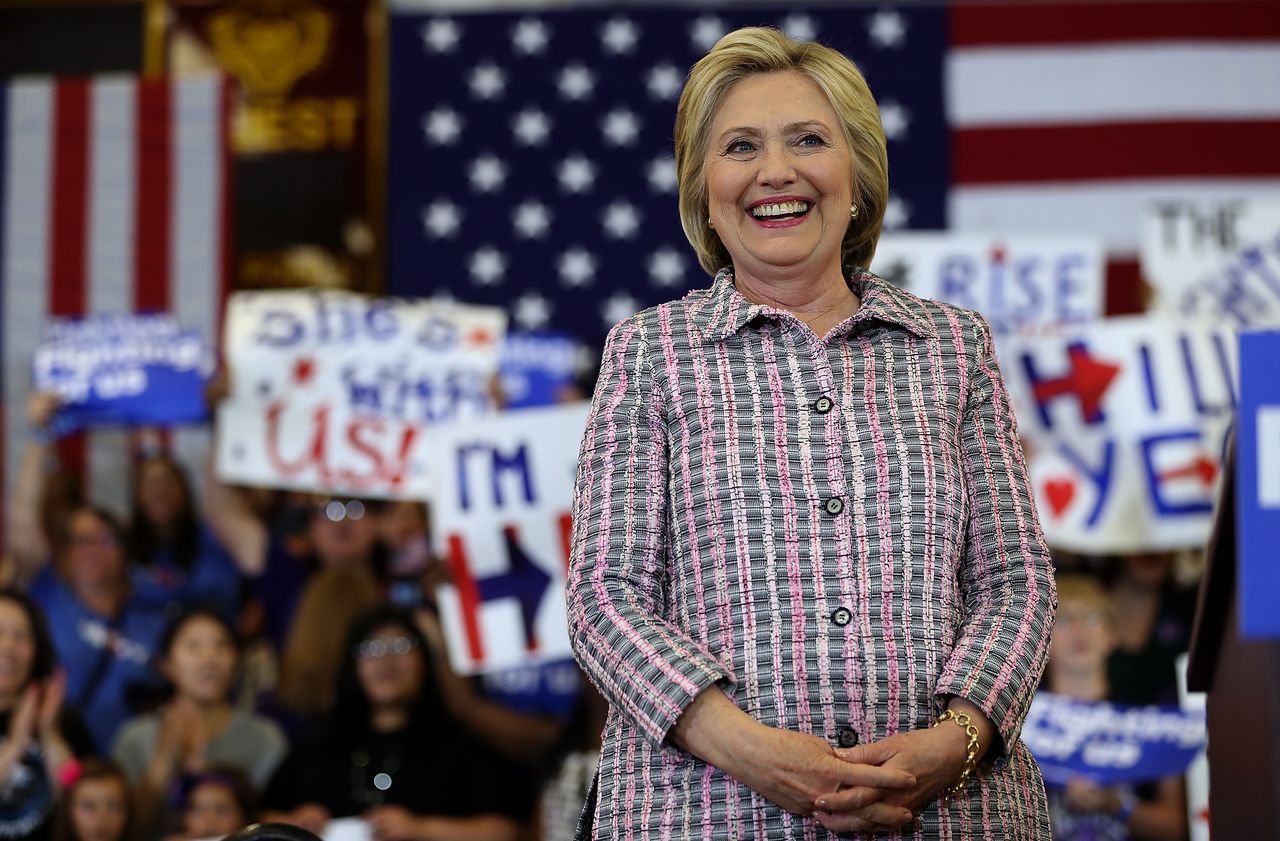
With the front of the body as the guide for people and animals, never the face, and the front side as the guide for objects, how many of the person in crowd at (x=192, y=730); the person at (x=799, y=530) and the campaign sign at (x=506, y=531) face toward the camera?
3

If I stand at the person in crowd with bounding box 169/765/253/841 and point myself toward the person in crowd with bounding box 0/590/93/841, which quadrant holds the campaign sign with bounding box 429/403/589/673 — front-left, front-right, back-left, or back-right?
back-right

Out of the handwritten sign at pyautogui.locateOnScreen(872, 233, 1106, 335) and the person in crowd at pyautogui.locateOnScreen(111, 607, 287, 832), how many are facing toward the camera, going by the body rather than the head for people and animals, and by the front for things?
2

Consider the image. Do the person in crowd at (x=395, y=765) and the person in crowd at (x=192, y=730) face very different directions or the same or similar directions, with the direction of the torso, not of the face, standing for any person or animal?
same or similar directions

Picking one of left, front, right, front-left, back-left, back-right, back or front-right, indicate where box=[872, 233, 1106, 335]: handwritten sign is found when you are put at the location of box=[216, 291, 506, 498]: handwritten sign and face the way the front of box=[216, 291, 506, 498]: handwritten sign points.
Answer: left

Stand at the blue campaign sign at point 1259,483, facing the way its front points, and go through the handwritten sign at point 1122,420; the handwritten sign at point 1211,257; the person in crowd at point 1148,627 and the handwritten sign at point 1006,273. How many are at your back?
4

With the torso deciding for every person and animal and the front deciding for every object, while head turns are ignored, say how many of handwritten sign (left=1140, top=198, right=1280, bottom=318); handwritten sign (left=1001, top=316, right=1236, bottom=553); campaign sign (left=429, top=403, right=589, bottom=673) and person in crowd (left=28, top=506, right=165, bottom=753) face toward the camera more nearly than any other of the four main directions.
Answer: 4

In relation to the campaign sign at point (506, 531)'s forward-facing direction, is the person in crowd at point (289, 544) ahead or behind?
behind

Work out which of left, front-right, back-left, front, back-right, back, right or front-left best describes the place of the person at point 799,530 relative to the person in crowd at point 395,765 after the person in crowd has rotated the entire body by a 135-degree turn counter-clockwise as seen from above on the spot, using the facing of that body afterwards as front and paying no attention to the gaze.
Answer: back-right

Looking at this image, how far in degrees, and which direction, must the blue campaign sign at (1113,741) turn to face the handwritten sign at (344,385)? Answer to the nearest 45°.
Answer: approximately 90° to its right

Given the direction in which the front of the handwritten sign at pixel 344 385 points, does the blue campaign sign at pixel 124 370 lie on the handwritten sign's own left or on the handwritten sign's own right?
on the handwritten sign's own right

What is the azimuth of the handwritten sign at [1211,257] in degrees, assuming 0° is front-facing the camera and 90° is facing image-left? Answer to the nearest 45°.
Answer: approximately 0°

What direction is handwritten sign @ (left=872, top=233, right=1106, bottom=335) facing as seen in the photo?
toward the camera

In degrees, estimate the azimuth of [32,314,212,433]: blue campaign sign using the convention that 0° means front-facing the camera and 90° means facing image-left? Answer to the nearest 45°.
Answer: approximately 0°

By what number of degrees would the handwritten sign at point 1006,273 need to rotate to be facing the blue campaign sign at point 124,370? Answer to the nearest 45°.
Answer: approximately 90° to its right

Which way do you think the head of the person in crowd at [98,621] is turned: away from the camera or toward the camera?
toward the camera

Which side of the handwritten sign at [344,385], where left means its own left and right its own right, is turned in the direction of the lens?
front

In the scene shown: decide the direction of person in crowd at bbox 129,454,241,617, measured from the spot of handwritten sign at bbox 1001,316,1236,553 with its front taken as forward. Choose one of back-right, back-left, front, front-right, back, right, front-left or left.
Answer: right

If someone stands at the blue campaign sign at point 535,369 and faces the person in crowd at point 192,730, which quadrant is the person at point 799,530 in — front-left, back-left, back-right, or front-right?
front-left
